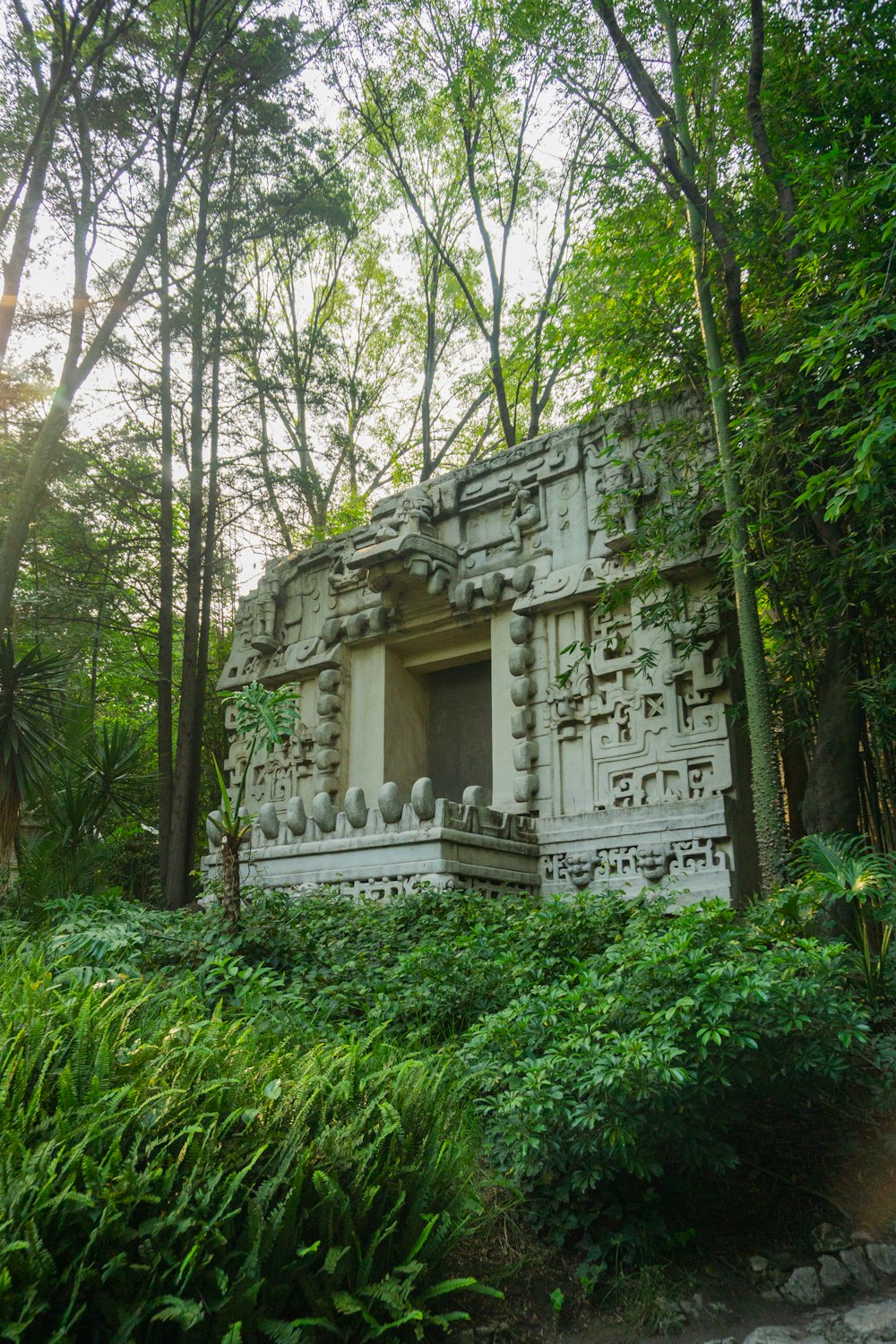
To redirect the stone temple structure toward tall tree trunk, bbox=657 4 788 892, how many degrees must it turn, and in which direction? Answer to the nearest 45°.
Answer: approximately 90° to its left

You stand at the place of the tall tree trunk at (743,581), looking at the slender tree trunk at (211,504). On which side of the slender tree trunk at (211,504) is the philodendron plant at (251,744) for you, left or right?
left

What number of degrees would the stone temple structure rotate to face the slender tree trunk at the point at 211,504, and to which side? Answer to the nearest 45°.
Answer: approximately 90° to its right

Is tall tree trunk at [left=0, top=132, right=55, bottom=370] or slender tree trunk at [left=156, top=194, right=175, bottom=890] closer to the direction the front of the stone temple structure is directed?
the tall tree trunk

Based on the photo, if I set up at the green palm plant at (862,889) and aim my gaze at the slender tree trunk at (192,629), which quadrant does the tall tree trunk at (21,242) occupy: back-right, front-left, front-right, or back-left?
front-left

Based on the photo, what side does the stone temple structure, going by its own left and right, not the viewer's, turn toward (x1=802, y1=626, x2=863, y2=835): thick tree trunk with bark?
left

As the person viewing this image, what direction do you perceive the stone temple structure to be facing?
facing the viewer and to the left of the viewer

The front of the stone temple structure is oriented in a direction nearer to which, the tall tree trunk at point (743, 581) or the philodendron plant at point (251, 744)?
the philodendron plant

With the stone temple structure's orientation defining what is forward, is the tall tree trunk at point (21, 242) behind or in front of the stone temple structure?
in front

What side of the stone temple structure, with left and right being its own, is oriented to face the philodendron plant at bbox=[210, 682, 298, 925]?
front

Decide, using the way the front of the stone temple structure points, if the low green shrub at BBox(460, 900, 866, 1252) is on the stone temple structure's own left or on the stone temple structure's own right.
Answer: on the stone temple structure's own left

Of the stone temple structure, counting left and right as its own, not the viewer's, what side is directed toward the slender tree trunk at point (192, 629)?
right
